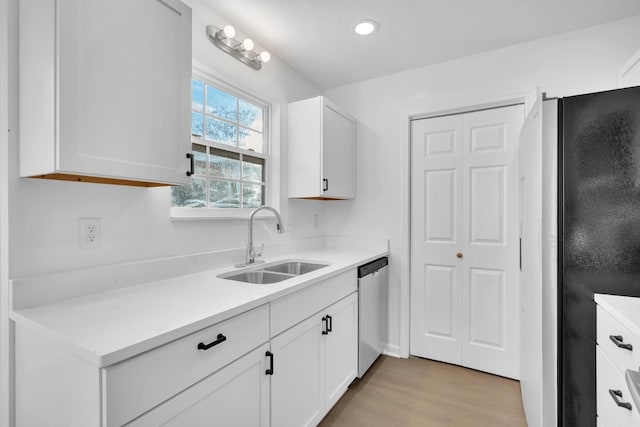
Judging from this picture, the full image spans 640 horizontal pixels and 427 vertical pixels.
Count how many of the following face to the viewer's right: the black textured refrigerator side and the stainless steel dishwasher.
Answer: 1

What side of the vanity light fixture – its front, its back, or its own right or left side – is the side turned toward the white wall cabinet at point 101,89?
right

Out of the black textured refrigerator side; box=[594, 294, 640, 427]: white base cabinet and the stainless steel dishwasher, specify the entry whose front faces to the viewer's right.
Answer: the stainless steel dishwasher

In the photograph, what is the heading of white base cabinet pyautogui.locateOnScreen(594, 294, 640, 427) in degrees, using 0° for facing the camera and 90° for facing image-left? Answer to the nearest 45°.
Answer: approximately 90°

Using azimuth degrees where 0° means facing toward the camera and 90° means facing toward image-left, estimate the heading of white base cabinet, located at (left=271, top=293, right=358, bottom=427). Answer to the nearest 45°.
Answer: approximately 315°

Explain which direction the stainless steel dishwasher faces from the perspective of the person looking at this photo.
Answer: facing to the right of the viewer

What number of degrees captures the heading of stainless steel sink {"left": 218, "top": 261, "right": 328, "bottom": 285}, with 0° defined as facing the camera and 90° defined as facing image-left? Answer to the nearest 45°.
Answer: approximately 315°

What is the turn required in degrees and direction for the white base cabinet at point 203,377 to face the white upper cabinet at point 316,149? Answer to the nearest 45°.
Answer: approximately 90° to its left

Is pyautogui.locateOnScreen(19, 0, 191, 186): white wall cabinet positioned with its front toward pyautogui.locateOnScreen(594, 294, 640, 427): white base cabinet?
yes

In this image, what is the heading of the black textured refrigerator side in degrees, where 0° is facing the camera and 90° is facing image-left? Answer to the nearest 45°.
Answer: approximately 90°

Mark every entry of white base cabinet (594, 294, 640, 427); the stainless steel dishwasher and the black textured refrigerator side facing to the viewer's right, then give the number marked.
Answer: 1

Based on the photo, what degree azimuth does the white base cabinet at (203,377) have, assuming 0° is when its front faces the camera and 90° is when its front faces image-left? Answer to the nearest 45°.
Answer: approximately 315°
